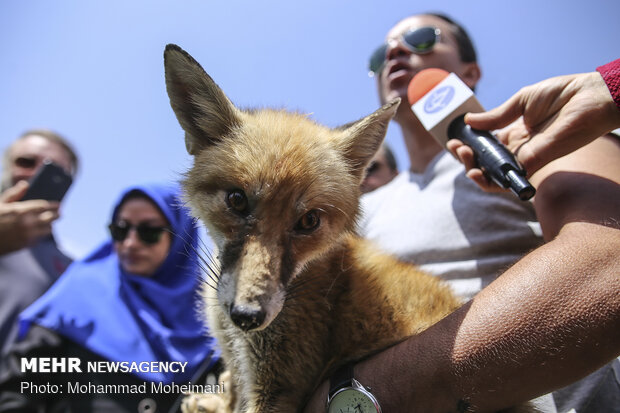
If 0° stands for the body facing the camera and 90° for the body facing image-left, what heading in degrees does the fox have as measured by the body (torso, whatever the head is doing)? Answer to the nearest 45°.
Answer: approximately 45°

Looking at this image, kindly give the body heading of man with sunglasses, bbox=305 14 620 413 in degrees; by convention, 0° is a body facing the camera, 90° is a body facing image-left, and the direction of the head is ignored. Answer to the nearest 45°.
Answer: approximately 45°

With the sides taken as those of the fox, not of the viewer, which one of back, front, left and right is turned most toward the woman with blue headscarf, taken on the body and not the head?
right

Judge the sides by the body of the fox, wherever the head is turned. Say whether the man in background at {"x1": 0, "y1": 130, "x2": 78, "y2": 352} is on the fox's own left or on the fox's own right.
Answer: on the fox's own right

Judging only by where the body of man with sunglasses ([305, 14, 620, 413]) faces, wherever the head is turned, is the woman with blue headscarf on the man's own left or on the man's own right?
on the man's own right
